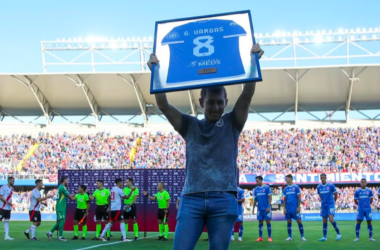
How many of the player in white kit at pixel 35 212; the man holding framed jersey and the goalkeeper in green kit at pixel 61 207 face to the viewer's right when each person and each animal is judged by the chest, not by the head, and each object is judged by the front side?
2

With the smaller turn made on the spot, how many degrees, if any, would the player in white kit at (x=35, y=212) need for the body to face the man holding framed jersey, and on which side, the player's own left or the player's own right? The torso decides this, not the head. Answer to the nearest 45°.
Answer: approximately 90° to the player's own right

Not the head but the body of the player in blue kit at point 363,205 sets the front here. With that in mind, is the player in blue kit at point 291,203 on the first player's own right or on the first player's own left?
on the first player's own right

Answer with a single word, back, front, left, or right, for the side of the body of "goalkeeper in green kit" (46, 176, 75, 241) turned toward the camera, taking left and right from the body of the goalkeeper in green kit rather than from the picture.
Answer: right

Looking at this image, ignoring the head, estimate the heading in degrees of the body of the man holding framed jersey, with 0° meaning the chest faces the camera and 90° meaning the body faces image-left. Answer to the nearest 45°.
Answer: approximately 0°

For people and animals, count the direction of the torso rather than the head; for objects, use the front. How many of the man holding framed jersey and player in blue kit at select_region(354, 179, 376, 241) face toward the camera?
2

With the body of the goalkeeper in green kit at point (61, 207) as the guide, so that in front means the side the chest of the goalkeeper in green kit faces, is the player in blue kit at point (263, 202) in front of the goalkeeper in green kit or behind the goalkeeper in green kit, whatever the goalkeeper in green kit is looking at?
in front

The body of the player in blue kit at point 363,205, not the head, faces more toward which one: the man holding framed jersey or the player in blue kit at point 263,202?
the man holding framed jersey

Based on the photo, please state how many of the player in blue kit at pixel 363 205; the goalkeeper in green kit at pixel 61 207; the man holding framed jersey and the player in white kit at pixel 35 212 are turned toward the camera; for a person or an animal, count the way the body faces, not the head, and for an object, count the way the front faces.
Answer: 2
